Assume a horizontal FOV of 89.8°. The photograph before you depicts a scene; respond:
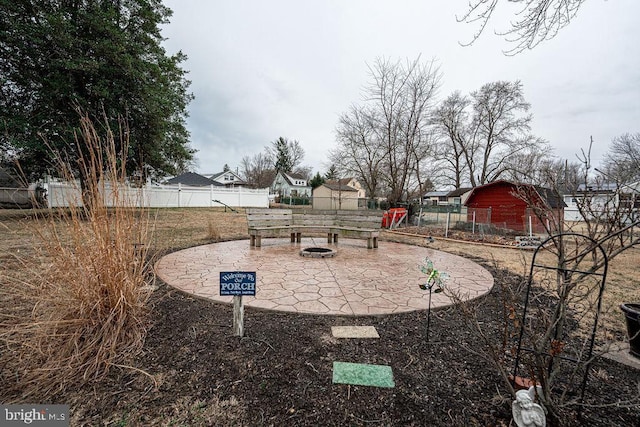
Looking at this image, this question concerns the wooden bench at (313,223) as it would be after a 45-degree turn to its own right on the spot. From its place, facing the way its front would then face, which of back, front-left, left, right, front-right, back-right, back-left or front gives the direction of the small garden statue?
front-left

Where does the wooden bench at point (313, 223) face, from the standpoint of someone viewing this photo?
facing the viewer

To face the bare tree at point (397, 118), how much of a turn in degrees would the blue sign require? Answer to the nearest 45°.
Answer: approximately 135° to its left

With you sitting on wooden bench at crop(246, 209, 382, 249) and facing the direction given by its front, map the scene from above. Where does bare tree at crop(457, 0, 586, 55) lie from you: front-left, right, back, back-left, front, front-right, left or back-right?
front-left

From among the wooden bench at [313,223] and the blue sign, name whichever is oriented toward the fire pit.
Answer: the wooden bench

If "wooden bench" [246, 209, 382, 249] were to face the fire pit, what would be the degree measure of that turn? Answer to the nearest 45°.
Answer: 0° — it already faces it

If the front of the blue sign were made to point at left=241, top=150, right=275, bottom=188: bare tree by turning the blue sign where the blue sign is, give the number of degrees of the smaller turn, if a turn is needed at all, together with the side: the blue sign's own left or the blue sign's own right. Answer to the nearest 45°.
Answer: approximately 180°

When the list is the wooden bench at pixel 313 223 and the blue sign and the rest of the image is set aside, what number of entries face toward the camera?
2

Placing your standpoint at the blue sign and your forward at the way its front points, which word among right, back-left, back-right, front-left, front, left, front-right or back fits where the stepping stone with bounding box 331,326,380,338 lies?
left

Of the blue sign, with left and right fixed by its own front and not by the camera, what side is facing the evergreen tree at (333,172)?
back

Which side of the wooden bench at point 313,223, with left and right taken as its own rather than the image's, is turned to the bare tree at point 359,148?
back

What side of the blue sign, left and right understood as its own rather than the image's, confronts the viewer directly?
front

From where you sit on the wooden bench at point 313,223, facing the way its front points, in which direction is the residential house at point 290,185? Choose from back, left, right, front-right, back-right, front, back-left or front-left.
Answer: back

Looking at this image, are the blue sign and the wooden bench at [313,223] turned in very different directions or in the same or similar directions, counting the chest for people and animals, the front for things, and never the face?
same or similar directions
